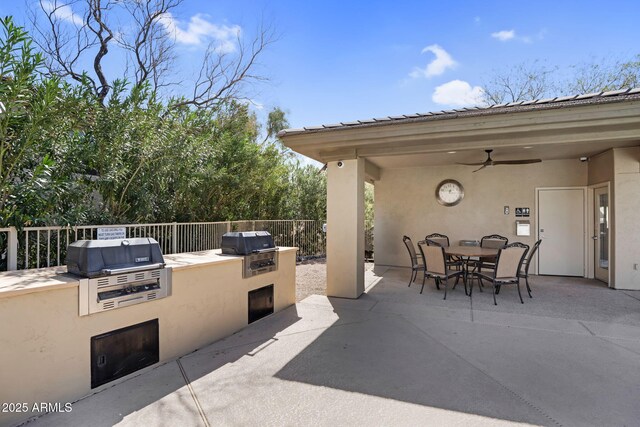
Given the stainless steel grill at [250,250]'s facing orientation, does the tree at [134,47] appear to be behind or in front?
behind

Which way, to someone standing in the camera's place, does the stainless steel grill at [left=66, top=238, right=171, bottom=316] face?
facing the viewer and to the right of the viewer

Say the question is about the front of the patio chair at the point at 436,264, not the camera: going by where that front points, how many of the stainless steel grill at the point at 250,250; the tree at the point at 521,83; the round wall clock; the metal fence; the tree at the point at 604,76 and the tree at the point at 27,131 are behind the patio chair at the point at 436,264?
3

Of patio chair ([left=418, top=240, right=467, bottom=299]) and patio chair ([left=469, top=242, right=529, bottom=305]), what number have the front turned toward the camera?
0

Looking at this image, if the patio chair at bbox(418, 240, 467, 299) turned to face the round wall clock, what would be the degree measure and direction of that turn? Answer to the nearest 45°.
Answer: approximately 45° to its left

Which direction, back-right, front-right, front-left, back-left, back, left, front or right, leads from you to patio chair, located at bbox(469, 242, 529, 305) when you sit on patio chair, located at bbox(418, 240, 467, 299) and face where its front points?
front-right

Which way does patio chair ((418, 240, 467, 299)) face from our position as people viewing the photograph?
facing away from the viewer and to the right of the viewer

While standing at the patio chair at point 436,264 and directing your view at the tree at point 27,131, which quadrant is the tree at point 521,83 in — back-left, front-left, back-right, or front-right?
back-right

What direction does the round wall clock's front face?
toward the camera

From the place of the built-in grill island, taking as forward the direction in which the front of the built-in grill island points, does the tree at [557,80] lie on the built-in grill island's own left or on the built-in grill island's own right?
on the built-in grill island's own left

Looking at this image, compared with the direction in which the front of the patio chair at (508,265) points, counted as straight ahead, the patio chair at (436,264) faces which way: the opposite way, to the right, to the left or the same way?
to the right

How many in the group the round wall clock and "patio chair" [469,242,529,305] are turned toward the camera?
1

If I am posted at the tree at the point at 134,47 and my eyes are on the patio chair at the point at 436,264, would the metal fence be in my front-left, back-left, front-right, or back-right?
front-right

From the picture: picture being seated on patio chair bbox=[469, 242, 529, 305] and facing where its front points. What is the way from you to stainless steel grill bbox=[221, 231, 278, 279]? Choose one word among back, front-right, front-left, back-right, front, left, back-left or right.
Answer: left

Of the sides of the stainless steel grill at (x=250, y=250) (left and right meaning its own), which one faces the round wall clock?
left
